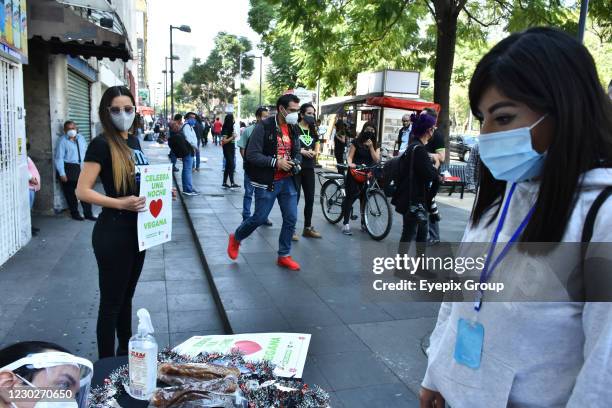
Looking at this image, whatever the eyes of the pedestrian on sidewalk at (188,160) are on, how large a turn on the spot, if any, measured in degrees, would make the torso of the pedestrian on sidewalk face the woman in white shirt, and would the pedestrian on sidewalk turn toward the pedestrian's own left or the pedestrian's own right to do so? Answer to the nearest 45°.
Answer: approximately 90° to the pedestrian's own right

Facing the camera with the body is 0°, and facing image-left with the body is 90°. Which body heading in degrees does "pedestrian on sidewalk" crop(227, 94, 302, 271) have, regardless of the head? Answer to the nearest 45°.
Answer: approximately 315°

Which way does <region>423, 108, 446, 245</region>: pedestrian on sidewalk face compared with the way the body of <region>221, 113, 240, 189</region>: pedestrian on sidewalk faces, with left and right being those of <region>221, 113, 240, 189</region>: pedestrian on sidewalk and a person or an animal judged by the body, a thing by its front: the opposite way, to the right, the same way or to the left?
the opposite way

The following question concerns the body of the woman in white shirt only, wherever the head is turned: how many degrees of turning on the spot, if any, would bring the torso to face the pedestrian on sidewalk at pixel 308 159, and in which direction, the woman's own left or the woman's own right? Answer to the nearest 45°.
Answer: approximately 90° to the woman's own right

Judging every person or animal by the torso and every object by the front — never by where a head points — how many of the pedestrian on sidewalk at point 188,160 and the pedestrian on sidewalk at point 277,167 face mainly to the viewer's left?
0

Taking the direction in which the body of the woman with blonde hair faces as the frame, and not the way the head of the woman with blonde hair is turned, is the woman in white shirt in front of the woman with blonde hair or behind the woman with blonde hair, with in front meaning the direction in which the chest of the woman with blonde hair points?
in front

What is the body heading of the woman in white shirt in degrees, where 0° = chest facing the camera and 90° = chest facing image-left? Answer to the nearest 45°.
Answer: approximately 45°

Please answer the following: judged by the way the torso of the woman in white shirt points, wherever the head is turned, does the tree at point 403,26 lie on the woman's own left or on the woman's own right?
on the woman's own right

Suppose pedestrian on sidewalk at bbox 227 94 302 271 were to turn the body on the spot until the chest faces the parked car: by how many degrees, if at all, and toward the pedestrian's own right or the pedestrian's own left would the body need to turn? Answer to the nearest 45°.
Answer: approximately 90° to the pedestrian's own left

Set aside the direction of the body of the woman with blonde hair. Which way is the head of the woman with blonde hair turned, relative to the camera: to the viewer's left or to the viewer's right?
to the viewer's right

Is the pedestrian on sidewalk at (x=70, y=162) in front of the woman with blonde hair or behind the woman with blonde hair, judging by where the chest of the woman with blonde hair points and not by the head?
behind
